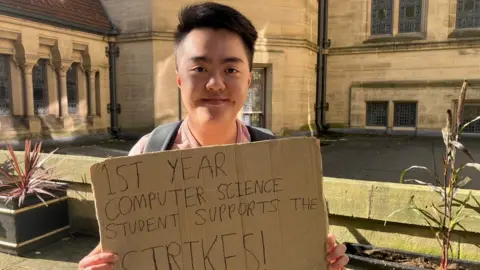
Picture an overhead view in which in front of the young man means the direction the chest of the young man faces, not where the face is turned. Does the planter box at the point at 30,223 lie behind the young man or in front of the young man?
behind

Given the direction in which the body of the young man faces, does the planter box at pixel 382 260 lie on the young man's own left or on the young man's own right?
on the young man's own left

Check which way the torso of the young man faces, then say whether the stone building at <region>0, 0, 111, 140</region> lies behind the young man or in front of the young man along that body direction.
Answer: behind

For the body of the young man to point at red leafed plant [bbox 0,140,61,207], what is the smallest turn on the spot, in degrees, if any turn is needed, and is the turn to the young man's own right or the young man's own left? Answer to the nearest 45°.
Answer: approximately 135° to the young man's own right

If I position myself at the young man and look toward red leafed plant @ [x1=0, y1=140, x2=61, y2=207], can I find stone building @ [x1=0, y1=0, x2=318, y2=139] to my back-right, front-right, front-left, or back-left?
front-right

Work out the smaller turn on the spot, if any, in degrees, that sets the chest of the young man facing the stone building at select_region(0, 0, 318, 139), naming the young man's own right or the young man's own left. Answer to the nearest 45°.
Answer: approximately 180°

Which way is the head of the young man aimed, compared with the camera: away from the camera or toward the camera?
toward the camera

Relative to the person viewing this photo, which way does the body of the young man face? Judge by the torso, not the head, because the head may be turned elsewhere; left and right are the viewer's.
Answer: facing the viewer
